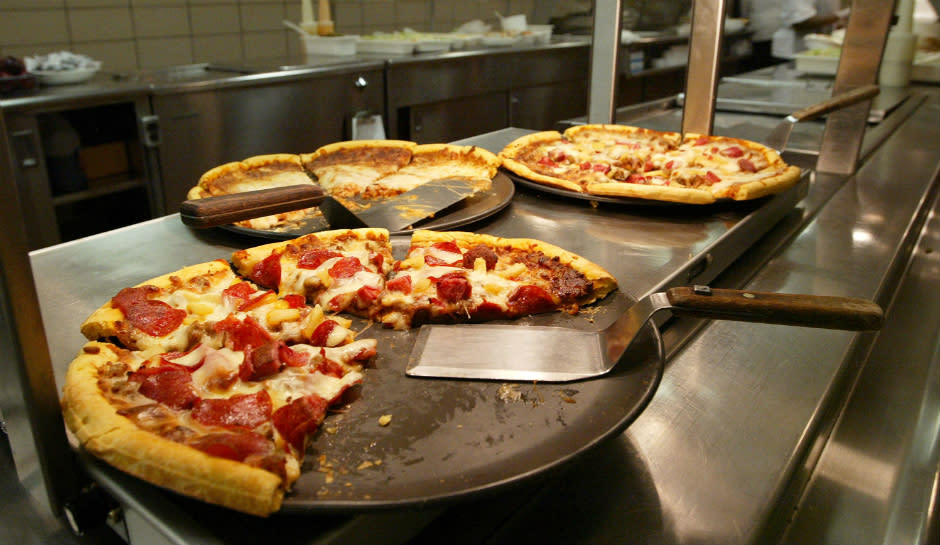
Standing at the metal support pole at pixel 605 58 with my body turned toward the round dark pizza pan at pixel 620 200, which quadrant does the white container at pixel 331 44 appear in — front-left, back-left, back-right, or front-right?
back-right

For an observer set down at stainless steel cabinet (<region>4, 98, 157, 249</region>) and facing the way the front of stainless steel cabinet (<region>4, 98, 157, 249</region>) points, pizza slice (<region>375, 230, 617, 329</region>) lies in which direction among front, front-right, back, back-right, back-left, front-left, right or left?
front

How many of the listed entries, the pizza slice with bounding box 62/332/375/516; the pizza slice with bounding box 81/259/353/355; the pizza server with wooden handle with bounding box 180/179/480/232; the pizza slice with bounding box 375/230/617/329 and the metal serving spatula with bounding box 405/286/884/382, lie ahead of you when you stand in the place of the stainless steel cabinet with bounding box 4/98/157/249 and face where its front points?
5

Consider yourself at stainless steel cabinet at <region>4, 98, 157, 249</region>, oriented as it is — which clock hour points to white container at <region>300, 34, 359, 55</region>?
The white container is roughly at 8 o'clock from the stainless steel cabinet.

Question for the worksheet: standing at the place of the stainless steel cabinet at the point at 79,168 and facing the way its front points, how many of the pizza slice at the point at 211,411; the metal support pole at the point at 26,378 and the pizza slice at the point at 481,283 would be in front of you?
3

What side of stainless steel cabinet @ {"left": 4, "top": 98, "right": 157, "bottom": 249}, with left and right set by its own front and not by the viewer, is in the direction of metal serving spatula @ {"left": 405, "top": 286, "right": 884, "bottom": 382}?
front

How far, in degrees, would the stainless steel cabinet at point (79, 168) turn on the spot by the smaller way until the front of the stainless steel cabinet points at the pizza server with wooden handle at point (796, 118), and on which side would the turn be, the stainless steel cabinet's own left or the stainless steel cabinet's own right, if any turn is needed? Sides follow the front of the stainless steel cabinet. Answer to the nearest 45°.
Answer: approximately 45° to the stainless steel cabinet's own left

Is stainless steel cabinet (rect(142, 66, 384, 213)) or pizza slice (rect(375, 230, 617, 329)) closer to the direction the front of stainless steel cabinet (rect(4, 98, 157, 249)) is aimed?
the pizza slice

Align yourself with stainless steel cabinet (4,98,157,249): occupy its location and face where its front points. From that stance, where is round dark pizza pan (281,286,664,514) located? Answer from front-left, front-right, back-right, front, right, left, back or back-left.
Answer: front

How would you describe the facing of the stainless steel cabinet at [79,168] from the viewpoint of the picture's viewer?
facing the viewer

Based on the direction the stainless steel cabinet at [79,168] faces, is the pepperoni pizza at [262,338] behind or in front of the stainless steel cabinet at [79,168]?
in front

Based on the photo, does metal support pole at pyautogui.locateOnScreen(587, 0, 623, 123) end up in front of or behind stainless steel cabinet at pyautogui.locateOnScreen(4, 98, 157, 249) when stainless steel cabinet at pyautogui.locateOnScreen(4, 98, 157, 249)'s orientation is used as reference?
in front

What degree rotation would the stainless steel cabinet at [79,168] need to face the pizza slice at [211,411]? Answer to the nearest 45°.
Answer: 0° — it already faces it

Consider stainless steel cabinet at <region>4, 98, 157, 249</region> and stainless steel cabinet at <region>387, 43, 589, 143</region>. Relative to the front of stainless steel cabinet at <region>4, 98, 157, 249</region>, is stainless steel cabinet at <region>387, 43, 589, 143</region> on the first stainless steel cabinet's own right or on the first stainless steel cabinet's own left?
on the first stainless steel cabinet's own left

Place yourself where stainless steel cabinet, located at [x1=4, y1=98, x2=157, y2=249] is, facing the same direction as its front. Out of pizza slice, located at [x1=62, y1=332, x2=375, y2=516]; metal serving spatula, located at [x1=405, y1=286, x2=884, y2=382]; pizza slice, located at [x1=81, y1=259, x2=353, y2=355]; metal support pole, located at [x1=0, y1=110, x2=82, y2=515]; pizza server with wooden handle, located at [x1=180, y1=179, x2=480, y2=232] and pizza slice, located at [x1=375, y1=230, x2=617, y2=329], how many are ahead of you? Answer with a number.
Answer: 6

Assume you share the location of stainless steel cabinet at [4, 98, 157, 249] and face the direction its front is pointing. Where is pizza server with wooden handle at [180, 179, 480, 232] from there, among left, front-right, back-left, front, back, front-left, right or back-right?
front

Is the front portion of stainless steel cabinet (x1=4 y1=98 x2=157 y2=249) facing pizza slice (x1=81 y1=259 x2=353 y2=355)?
yes

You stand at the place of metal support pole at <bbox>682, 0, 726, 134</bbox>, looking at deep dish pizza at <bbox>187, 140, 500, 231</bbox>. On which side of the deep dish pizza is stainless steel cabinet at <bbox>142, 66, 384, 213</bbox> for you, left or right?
right
